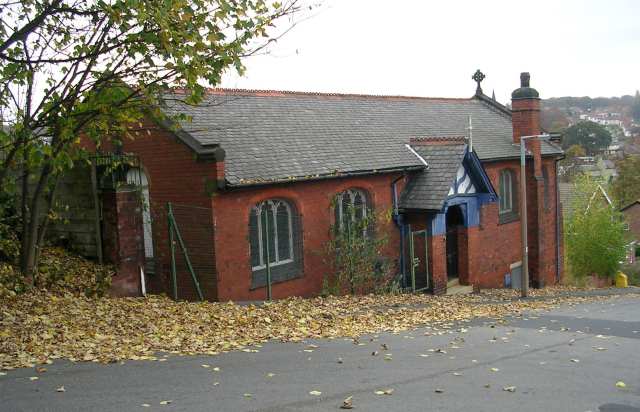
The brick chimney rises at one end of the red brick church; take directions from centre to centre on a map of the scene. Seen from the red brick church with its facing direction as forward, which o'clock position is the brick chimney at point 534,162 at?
The brick chimney is roughly at 9 o'clock from the red brick church.

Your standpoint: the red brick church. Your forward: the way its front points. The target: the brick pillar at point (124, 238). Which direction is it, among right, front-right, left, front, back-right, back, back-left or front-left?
right

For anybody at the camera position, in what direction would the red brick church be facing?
facing the viewer and to the right of the viewer
